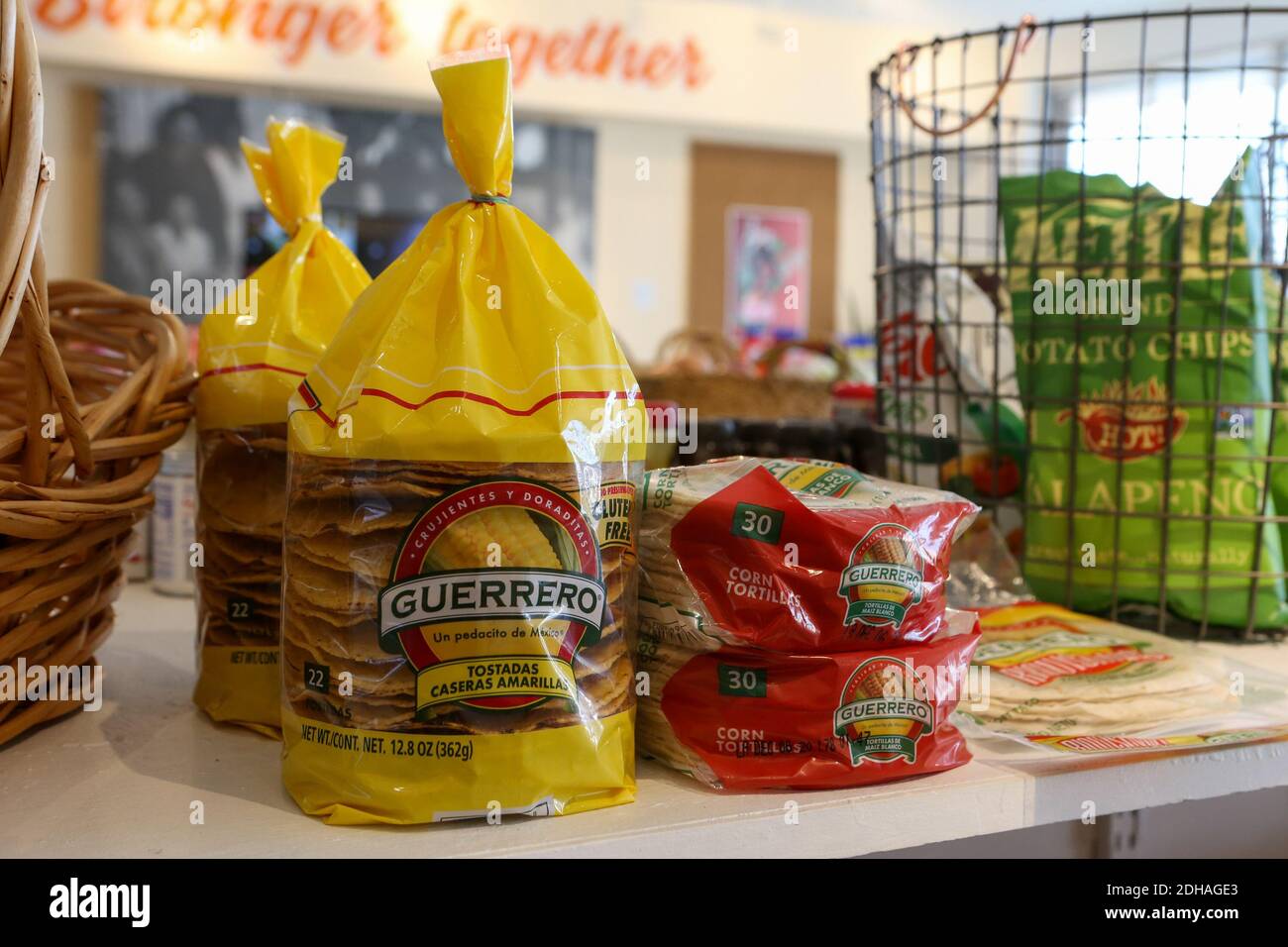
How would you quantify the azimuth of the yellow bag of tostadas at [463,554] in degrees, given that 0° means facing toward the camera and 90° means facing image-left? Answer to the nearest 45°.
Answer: approximately 0°

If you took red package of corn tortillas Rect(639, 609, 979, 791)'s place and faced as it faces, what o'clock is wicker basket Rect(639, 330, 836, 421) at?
The wicker basket is roughly at 6 o'clock from the red package of corn tortillas.

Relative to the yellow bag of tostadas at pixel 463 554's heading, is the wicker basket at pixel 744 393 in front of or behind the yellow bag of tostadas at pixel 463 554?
behind
